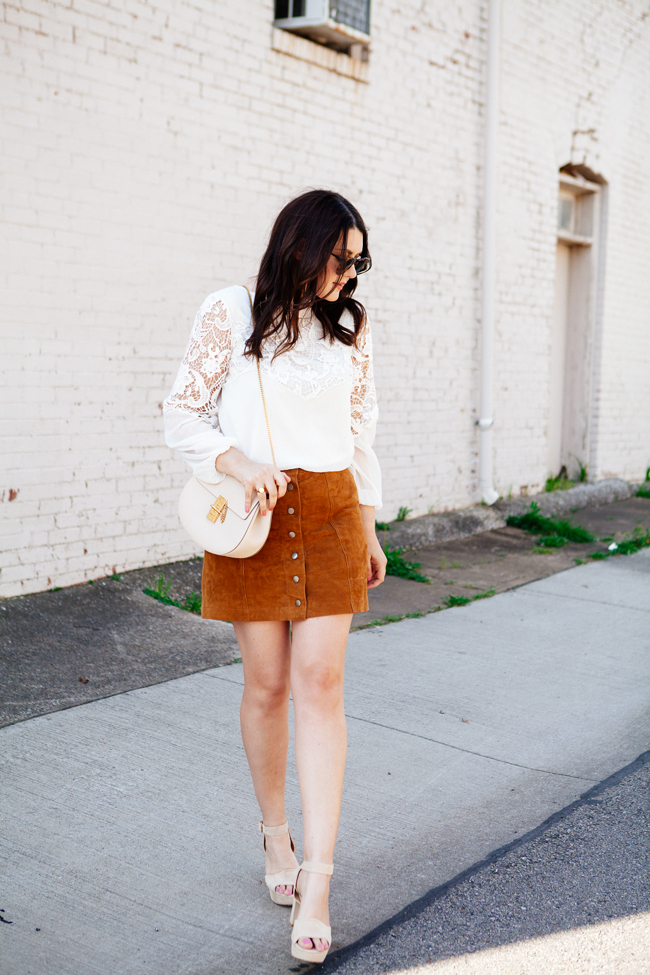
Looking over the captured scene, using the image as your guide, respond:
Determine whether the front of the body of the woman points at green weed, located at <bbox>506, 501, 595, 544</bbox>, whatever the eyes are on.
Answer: no

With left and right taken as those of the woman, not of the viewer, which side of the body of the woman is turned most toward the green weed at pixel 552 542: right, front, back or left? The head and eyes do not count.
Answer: back

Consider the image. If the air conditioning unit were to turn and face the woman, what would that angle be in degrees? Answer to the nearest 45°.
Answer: approximately 45° to its right

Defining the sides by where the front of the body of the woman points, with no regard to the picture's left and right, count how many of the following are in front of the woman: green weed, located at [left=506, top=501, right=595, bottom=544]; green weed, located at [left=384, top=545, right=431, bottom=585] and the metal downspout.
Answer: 0

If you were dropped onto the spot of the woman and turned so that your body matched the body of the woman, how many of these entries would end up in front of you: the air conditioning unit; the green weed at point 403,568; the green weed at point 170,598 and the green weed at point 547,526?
0

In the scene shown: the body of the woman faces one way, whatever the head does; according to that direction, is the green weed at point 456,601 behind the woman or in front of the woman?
behind

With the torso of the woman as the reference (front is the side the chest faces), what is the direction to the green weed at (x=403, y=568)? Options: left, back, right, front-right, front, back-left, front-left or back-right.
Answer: back

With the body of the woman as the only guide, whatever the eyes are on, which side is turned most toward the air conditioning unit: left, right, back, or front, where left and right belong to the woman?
back

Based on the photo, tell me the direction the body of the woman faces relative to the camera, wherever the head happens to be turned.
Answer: toward the camera

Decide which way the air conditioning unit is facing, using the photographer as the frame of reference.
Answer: facing the viewer and to the right of the viewer

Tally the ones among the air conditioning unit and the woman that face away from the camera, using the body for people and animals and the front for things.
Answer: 0

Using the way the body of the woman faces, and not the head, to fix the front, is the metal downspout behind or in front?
behind
